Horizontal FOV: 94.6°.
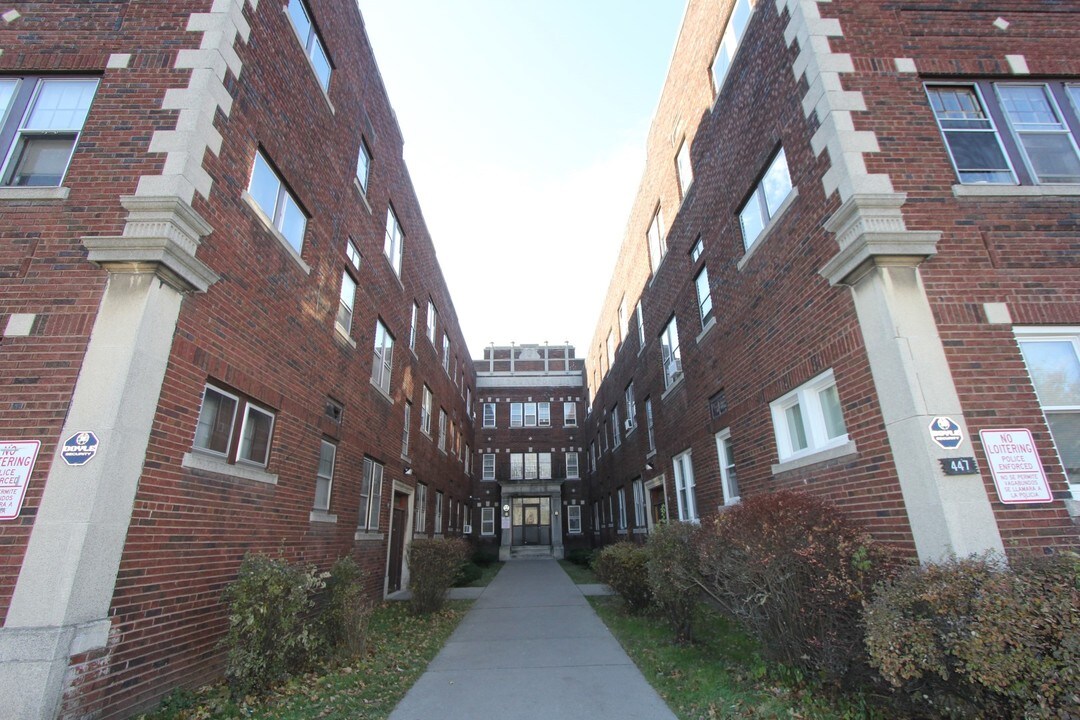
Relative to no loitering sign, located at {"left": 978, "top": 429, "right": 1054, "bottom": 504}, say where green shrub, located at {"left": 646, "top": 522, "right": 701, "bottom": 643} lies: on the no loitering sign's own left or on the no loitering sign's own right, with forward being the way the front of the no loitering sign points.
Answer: on the no loitering sign's own right

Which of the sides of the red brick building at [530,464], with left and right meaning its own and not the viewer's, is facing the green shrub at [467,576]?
front

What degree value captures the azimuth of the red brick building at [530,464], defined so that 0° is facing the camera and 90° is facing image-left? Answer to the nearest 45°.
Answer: approximately 0°

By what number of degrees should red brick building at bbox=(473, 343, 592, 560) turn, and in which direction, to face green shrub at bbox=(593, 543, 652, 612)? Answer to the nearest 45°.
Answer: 0° — it already faces it

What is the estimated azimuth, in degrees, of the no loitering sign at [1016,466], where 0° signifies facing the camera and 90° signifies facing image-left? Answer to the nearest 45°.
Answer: approximately 0°

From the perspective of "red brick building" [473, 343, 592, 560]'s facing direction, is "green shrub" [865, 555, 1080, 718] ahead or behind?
ahead

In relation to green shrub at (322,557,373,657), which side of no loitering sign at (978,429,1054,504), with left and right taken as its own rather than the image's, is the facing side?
right
